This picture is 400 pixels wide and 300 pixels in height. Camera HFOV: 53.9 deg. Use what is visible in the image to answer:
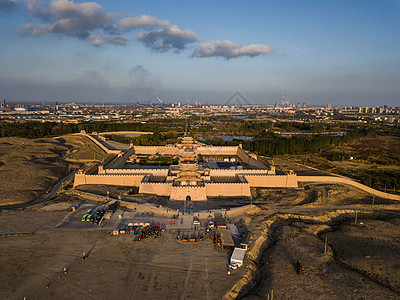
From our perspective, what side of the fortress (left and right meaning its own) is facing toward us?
front
